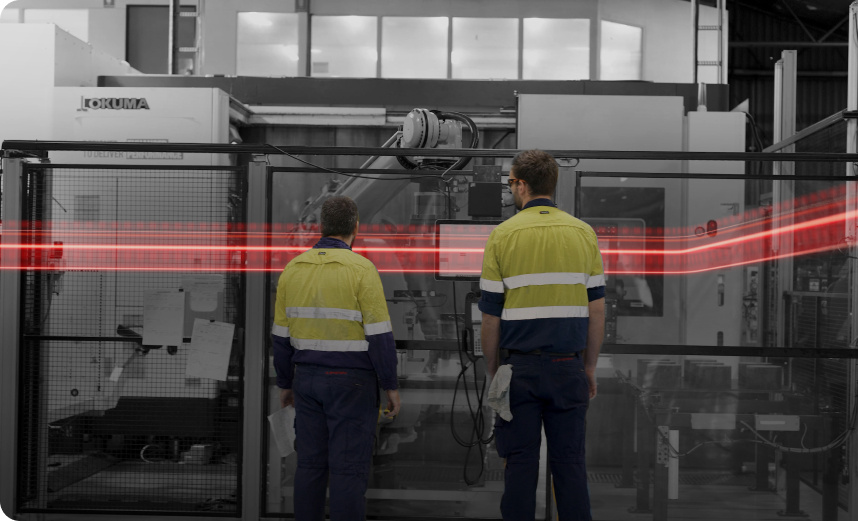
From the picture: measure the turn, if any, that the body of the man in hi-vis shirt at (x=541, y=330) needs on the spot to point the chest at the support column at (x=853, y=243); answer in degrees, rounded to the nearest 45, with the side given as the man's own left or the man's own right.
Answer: approximately 45° to the man's own right

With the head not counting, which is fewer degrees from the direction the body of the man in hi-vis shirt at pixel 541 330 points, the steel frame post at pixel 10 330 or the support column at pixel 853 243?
the support column

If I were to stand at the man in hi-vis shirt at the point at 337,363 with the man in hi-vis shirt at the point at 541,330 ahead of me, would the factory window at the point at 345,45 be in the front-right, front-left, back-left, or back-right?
back-left

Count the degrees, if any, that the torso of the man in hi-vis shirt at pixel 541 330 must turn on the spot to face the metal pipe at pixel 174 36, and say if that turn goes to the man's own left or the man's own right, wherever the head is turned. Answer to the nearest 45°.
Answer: approximately 45° to the man's own left

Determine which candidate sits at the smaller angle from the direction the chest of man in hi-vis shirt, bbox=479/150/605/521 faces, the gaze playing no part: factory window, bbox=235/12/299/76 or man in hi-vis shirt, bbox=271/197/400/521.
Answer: the factory window

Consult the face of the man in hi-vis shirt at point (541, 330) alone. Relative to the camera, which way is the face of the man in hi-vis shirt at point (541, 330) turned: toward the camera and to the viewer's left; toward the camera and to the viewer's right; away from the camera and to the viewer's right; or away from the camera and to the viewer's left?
away from the camera and to the viewer's left

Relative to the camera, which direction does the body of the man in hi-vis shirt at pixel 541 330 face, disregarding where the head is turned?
away from the camera

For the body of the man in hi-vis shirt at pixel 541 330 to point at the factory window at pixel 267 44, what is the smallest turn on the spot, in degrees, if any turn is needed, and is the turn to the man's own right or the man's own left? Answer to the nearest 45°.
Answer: approximately 45° to the man's own left

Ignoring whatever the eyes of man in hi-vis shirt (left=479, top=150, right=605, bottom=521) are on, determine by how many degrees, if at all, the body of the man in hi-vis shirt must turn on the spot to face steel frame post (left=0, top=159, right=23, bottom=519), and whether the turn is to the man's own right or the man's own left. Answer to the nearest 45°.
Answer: approximately 90° to the man's own left
